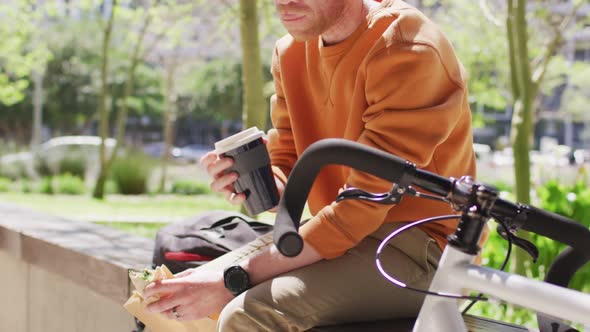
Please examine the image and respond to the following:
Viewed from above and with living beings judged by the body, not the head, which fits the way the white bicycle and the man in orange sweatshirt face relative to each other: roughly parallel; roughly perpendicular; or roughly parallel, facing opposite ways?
roughly perpendicular

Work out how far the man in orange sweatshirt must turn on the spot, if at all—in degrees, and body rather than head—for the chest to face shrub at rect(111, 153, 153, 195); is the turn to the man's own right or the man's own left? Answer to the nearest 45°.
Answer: approximately 135° to the man's own right

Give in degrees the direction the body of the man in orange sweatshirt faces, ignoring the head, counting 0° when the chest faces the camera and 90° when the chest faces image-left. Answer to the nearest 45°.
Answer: approximately 45°

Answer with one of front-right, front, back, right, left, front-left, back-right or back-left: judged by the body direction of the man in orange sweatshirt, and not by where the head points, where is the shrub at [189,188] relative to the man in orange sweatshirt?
back-right

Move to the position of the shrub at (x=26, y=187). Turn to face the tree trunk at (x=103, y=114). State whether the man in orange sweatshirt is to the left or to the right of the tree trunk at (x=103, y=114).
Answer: right

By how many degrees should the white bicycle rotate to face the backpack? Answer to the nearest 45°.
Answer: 0° — it already faces it

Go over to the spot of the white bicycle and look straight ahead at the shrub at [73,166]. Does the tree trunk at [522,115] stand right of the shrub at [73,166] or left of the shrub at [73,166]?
right

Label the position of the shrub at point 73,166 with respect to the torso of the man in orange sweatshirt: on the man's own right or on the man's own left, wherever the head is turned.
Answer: on the man's own right
